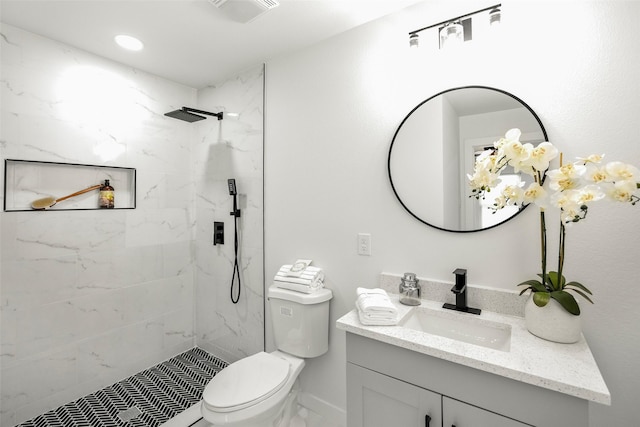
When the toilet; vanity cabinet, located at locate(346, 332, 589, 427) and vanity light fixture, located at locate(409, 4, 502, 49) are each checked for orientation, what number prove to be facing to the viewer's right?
0

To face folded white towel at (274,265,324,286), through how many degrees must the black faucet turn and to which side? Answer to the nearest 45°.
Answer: approximately 45° to its right

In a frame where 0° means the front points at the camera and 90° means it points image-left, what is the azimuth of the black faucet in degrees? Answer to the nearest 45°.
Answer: approximately 45°

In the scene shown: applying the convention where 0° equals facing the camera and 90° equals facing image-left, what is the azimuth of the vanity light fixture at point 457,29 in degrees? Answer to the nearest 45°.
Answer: approximately 45°

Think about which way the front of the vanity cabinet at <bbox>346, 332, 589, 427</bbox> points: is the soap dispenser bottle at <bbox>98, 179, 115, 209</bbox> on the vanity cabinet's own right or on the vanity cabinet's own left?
on the vanity cabinet's own right

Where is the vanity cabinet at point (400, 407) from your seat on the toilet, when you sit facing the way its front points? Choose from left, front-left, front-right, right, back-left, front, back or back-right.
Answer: left

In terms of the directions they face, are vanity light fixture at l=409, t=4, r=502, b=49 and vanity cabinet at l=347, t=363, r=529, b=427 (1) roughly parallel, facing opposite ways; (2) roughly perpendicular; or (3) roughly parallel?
roughly parallel

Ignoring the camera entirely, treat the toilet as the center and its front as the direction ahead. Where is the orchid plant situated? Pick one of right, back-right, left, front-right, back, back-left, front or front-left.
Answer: left

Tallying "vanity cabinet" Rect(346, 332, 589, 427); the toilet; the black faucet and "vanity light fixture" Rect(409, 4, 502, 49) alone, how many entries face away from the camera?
0

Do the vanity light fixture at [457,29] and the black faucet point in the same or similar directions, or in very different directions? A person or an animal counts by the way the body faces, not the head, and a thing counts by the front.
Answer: same or similar directions

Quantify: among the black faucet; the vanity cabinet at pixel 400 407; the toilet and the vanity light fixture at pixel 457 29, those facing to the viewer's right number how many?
0

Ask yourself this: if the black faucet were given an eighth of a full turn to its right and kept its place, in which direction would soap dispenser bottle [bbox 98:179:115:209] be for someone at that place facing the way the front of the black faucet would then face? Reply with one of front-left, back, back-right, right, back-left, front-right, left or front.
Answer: front

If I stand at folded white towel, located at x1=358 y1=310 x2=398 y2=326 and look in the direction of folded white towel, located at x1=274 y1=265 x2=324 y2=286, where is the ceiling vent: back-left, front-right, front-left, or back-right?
front-left

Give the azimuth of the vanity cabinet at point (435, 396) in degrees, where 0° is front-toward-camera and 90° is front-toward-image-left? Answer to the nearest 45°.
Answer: approximately 45°
